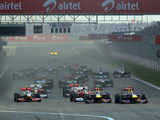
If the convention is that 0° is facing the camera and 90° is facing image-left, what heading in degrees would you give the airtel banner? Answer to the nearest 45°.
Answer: approximately 0°
